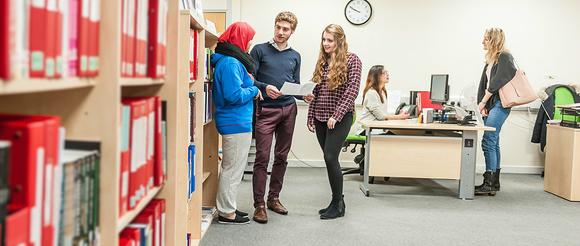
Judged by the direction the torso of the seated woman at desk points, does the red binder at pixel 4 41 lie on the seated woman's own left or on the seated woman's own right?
on the seated woman's own right

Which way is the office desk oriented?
away from the camera

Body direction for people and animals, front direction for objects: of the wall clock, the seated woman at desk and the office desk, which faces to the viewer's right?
the seated woman at desk

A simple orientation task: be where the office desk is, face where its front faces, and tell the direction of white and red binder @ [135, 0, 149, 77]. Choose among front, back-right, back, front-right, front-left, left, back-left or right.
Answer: back

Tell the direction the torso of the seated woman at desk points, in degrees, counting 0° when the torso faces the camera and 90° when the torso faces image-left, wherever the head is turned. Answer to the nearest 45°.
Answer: approximately 270°

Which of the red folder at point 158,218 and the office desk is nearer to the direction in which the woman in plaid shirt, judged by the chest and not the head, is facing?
the red folder

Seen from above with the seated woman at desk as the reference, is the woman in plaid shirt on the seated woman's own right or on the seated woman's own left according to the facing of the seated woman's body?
on the seated woman's own right

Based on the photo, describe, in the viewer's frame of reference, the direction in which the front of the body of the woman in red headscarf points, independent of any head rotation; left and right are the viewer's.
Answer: facing to the right of the viewer
